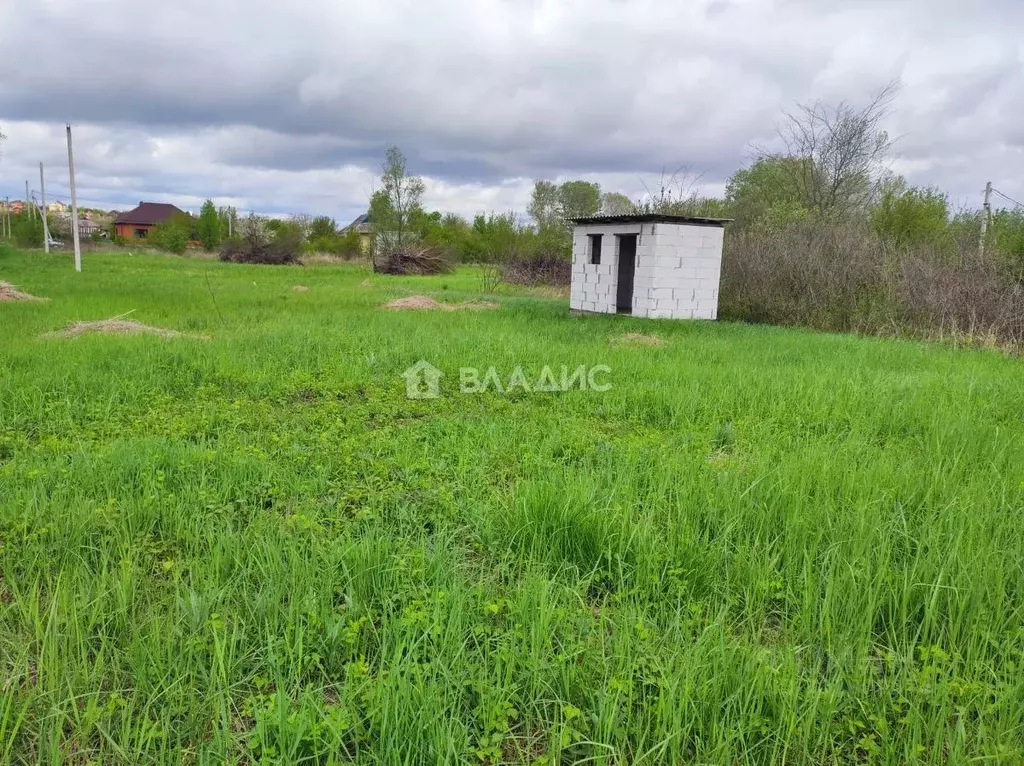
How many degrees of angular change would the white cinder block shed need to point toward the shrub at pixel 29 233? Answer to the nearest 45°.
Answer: approximately 90° to its right

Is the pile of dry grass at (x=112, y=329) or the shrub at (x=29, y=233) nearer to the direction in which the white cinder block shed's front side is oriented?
the pile of dry grass

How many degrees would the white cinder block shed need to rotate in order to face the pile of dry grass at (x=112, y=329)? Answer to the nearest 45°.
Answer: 0° — it already faces it

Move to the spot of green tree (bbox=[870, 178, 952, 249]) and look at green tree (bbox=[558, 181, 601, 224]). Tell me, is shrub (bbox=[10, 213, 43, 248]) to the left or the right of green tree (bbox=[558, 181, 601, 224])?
left

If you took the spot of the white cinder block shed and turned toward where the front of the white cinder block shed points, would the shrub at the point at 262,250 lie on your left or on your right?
on your right

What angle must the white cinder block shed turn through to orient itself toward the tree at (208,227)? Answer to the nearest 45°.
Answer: approximately 90° to its right

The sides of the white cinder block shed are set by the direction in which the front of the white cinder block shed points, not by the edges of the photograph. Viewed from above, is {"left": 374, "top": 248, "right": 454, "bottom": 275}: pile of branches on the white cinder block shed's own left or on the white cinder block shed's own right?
on the white cinder block shed's own right

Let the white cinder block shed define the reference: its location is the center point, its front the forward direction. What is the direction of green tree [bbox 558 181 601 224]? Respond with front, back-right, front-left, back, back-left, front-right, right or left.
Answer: back-right

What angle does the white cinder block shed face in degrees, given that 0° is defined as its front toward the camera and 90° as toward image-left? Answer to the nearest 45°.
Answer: approximately 45°

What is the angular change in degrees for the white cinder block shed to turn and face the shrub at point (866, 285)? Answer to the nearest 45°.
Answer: approximately 135° to its left

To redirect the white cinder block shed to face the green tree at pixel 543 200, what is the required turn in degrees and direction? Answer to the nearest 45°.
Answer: approximately 135° to its right
